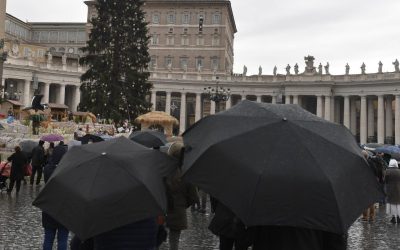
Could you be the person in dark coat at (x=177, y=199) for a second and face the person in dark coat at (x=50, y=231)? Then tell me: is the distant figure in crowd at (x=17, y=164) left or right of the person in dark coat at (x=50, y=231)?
right

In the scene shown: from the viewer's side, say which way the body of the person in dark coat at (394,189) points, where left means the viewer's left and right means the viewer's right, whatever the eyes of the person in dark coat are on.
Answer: facing away from the viewer
